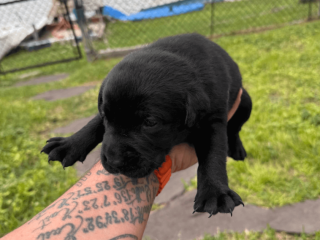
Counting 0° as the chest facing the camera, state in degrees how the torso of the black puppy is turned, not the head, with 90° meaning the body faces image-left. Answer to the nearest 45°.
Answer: approximately 45°

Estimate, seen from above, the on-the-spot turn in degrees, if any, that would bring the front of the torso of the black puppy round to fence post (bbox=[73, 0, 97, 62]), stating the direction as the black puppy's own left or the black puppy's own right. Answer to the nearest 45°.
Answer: approximately 135° to the black puppy's own right

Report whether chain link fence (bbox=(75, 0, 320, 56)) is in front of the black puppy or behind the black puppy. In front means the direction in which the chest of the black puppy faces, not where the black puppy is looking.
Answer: behind

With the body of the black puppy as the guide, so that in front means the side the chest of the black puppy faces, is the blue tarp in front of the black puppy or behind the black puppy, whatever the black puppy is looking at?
behind

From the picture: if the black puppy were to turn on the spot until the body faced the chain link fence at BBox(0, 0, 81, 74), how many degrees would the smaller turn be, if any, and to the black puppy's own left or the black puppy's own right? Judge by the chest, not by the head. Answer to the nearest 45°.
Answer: approximately 135° to the black puppy's own right
